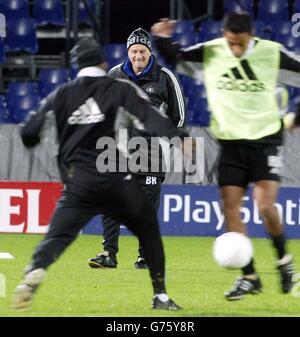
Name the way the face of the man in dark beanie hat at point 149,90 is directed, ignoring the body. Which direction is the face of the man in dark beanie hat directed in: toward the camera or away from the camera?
toward the camera

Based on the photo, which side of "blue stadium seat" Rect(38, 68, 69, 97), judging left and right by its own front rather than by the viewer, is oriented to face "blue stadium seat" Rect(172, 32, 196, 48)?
left

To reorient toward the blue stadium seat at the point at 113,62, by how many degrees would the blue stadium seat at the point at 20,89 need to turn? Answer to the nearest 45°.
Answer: approximately 90° to its left

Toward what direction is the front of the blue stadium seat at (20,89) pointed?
toward the camera

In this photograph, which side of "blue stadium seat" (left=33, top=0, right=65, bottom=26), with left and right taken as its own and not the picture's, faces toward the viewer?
front

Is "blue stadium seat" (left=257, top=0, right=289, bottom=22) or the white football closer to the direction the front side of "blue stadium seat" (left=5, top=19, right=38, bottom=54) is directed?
the white football

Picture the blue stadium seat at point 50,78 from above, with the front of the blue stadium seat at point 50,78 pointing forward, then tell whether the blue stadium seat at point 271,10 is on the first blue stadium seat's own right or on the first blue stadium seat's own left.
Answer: on the first blue stadium seat's own left

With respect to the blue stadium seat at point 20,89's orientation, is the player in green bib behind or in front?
in front

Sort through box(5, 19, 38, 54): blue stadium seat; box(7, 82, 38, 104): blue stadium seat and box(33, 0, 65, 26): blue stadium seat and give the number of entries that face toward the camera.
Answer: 3

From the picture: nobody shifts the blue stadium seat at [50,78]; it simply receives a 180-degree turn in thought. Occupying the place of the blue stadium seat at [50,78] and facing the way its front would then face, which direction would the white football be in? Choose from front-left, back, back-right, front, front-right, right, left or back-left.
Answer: back
